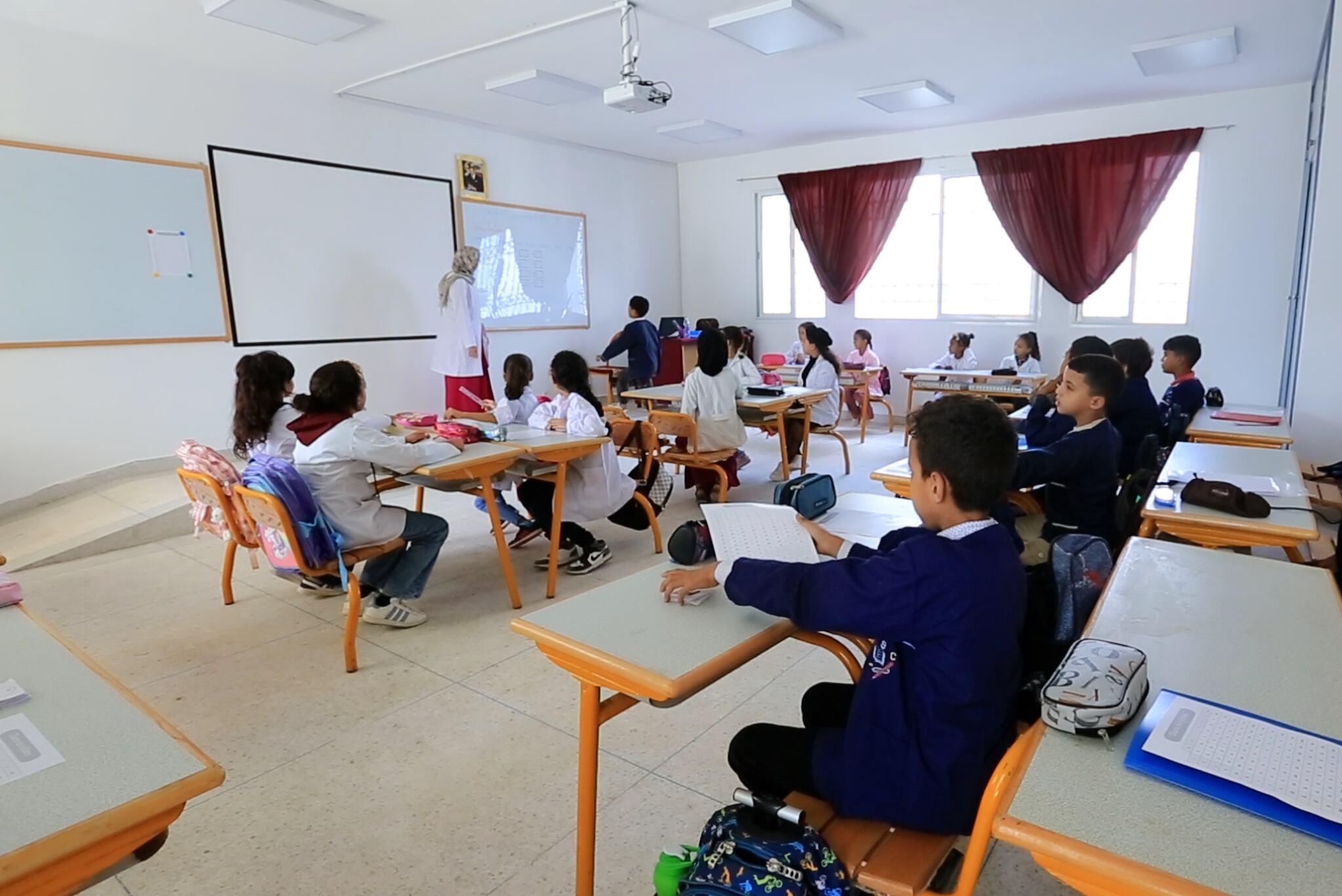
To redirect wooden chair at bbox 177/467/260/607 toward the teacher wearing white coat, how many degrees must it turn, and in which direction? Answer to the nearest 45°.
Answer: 0° — it already faces them

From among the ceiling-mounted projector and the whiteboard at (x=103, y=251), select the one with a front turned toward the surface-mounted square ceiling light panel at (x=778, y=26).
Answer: the whiteboard

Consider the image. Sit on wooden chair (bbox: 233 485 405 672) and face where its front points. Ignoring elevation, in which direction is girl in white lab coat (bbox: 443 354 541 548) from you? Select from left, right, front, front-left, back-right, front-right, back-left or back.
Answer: front

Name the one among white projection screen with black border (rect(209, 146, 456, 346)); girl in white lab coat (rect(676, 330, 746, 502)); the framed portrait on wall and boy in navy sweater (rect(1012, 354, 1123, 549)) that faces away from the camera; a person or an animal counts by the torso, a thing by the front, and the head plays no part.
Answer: the girl in white lab coat

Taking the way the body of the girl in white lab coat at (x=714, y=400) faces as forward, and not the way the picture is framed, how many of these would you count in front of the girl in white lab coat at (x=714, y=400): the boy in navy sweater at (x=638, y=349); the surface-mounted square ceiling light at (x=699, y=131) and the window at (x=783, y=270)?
3

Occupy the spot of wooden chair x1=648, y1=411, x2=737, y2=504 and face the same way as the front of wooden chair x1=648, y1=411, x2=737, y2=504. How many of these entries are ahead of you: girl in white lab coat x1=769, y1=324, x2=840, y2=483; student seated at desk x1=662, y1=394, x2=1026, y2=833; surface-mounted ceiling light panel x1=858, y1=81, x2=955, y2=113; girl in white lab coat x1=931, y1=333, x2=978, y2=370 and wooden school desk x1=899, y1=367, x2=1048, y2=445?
4

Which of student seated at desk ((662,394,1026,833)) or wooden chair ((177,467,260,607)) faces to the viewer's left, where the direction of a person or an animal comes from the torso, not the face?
the student seated at desk

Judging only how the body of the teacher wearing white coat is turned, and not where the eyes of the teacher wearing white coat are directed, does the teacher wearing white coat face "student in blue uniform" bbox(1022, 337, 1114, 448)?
no

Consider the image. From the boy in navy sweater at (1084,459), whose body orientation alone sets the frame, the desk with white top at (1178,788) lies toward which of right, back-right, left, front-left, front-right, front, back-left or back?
left

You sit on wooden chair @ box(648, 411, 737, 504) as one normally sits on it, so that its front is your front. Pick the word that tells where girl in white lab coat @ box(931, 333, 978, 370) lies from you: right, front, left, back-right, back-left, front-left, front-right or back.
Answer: front

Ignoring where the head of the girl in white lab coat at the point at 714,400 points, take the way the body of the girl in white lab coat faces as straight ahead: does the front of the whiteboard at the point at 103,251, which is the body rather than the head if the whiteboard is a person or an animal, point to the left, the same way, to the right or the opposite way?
to the right

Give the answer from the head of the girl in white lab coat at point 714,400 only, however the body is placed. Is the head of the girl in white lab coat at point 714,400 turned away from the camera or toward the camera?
away from the camera

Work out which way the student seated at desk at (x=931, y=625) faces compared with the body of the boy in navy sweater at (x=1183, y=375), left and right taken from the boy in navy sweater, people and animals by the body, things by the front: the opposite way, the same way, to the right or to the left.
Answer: the same way

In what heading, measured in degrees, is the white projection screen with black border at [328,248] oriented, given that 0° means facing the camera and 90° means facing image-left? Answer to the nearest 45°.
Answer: approximately 315°

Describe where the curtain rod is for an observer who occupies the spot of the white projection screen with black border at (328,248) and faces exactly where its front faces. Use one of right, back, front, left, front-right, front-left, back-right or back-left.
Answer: front-left

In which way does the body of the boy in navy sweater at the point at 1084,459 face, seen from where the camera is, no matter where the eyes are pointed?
to the viewer's left

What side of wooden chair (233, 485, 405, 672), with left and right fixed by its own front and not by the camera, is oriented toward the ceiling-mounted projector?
front

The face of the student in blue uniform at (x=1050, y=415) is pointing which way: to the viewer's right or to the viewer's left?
to the viewer's left

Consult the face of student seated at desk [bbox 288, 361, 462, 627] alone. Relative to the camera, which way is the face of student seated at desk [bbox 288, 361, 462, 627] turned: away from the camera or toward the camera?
away from the camera
